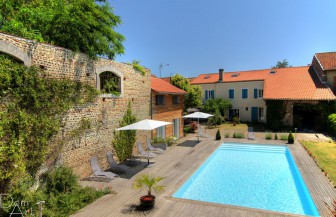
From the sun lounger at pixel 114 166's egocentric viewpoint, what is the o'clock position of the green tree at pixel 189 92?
The green tree is roughly at 10 o'clock from the sun lounger.

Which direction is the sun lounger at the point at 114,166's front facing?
to the viewer's right

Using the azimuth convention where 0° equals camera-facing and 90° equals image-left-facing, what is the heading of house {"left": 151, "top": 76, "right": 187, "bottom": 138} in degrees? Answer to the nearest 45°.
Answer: approximately 315°

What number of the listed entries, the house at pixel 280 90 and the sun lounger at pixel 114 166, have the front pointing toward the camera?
1

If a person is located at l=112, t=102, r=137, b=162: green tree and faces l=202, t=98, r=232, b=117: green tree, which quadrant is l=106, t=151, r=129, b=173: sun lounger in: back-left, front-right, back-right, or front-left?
back-right

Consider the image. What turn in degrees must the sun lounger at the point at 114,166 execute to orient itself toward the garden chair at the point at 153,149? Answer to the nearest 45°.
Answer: approximately 45° to its left

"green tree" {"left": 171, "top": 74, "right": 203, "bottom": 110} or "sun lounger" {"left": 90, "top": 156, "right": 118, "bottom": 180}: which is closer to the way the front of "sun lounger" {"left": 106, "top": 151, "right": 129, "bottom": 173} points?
the green tree

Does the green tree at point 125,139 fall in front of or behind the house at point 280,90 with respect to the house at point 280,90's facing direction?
in front

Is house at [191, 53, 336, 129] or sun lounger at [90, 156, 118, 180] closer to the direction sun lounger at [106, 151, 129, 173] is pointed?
the house

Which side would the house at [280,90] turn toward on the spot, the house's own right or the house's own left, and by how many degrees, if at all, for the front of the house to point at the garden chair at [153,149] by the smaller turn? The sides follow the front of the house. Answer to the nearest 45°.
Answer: approximately 45° to the house's own right

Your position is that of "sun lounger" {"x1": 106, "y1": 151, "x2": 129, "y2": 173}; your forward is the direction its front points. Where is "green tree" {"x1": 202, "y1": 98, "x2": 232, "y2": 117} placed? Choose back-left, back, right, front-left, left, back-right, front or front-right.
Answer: front-left

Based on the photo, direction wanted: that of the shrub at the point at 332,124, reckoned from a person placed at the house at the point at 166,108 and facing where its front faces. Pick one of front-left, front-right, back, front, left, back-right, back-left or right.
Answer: front-left

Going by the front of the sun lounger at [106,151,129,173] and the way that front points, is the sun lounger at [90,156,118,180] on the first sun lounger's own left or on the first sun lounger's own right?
on the first sun lounger's own right
